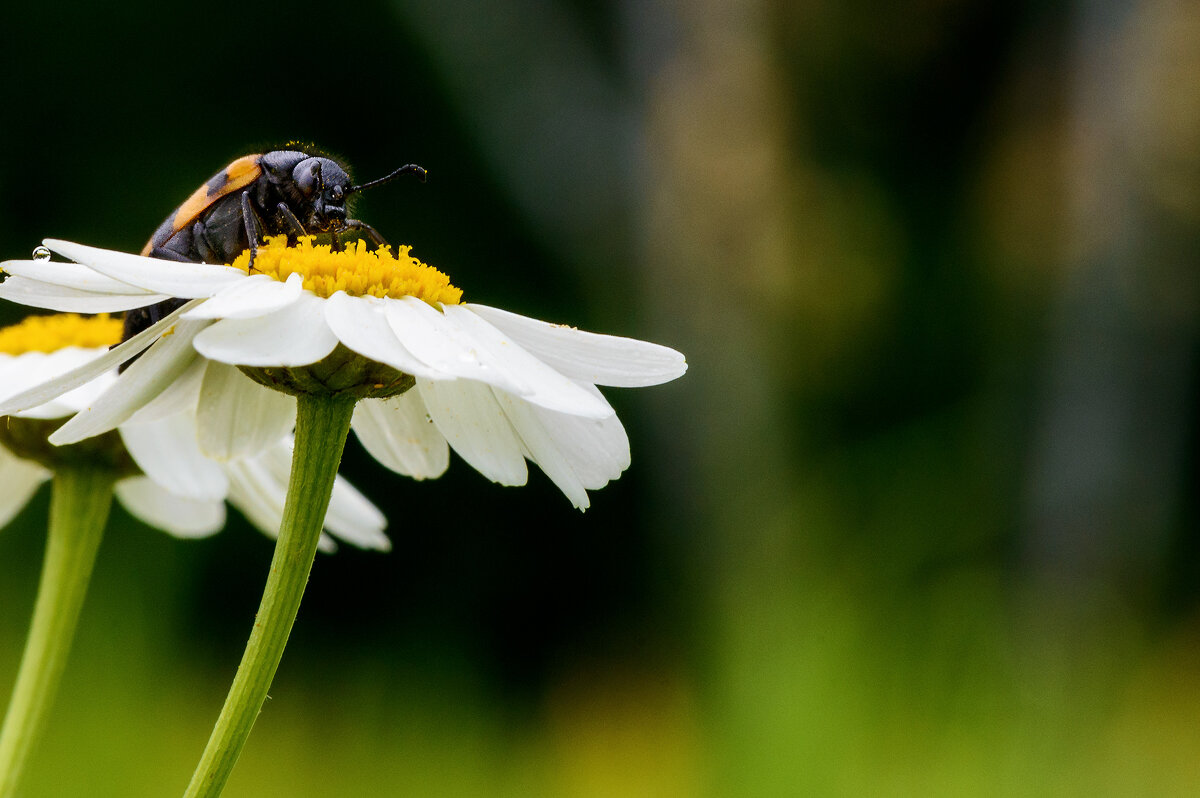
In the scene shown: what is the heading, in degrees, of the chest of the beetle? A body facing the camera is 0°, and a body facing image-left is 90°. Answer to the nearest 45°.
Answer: approximately 270°
